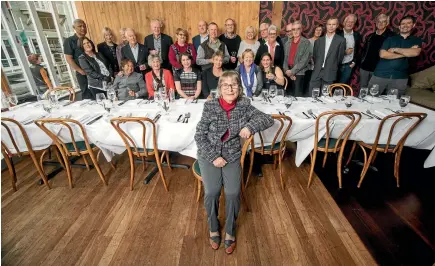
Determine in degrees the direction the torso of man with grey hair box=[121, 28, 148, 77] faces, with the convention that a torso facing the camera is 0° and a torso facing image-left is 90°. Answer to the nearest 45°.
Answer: approximately 0°

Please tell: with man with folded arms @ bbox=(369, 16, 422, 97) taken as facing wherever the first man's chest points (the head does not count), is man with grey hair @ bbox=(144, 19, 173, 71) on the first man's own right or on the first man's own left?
on the first man's own right

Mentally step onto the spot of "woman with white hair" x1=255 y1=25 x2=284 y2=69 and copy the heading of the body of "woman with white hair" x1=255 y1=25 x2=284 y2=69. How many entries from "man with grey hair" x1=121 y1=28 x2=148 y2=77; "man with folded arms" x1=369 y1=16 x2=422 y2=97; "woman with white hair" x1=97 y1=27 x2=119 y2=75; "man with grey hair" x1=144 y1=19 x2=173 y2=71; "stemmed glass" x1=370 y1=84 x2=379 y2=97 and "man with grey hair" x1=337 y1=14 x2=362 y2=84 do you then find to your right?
3

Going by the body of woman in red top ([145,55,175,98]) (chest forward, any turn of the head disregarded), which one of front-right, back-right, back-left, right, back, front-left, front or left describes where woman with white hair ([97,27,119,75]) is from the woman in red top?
back-right

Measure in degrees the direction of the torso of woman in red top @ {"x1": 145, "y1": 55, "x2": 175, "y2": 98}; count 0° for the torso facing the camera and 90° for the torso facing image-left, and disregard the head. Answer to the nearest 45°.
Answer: approximately 0°

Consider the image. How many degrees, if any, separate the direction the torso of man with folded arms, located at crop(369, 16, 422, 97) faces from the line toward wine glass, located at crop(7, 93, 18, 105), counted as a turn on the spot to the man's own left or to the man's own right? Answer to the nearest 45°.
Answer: approximately 45° to the man's own right

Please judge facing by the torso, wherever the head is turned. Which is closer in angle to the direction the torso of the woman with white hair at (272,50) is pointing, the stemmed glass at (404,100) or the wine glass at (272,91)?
the wine glass
